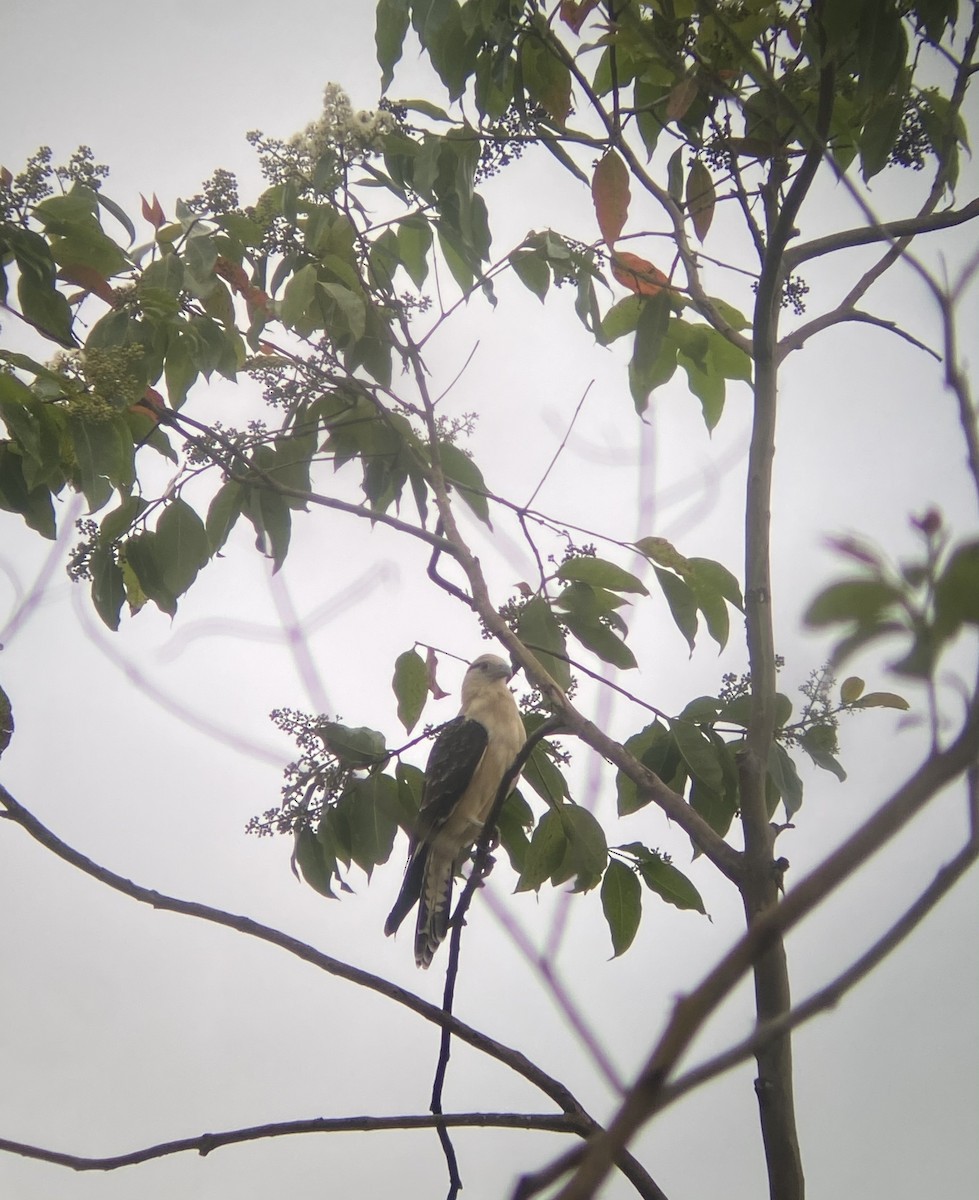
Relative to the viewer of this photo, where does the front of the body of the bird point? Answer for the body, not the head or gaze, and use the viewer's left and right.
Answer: facing the viewer and to the right of the viewer
